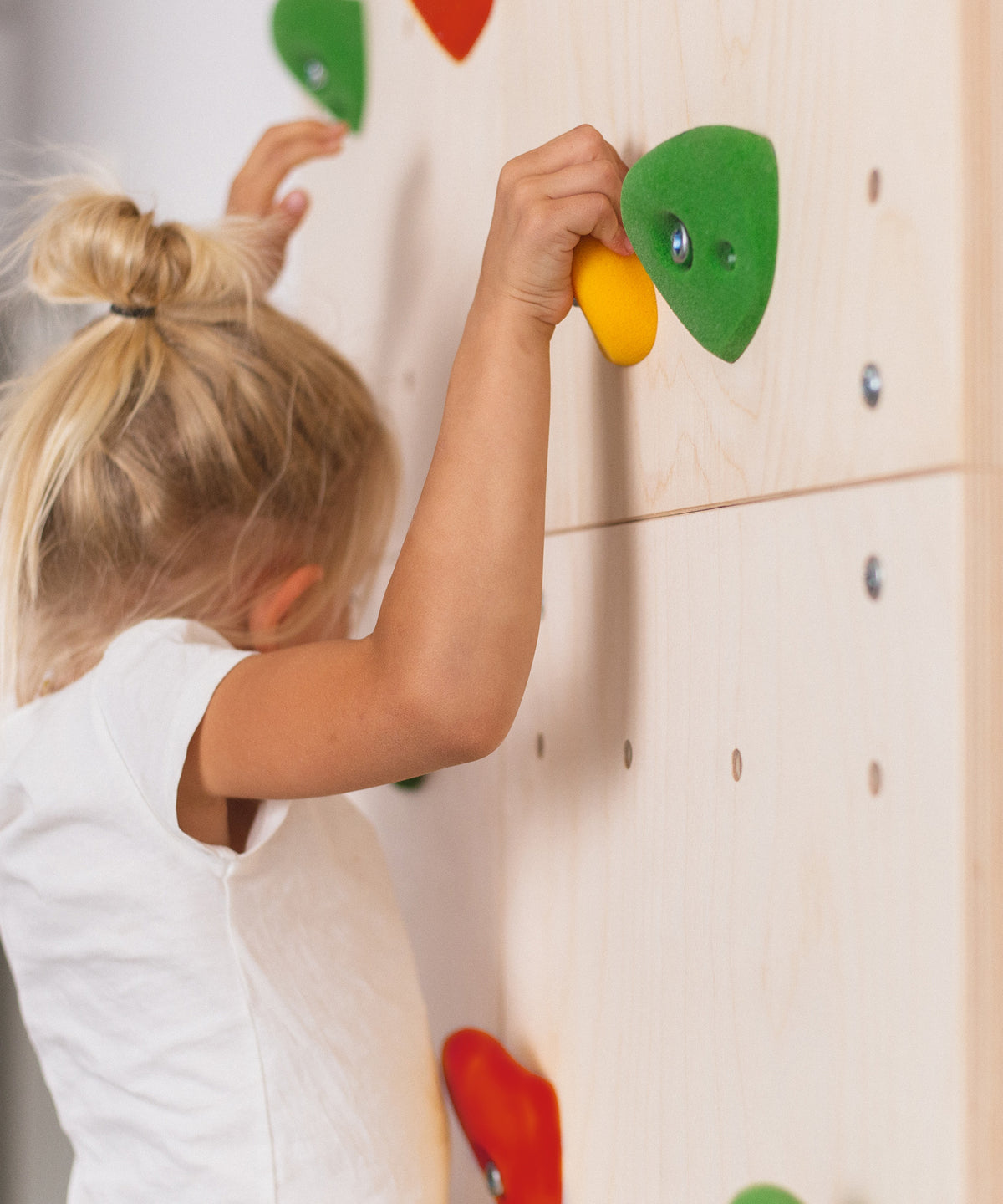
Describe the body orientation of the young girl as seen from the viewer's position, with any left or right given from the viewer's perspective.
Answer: facing away from the viewer and to the right of the viewer

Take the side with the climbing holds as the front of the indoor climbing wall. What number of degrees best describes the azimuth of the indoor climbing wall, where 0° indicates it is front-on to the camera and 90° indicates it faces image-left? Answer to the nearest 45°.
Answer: approximately 45°

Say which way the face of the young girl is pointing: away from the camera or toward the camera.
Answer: away from the camera

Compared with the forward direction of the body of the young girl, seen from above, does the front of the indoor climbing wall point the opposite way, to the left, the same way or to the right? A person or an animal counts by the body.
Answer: the opposite way
